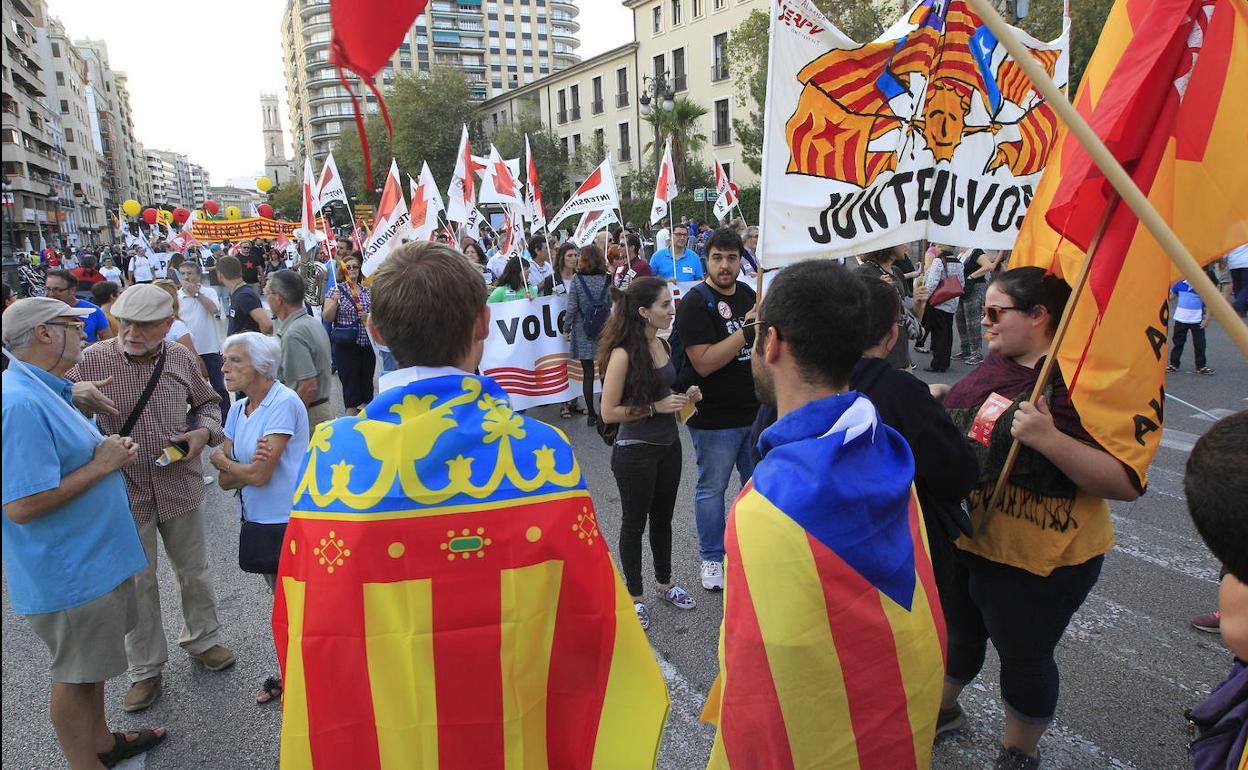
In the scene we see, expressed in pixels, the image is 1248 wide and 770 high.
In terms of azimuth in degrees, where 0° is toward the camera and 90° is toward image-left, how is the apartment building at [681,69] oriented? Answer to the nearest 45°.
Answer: approximately 45°

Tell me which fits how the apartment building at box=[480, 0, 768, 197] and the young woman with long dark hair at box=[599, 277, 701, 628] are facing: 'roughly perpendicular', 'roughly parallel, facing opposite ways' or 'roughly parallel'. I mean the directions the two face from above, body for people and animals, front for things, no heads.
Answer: roughly perpendicular

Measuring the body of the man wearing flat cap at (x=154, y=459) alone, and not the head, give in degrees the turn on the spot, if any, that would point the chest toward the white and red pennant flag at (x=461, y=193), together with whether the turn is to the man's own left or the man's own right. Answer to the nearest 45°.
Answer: approximately 135° to the man's own left

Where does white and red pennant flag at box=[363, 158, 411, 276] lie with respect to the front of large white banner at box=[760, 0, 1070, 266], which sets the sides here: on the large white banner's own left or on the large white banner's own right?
on the large white banner's own right

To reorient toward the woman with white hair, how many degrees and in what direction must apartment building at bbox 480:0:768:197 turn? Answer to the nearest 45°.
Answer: approximately 45° to its left

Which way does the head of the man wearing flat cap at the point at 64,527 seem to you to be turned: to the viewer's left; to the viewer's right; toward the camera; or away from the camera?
to the viewer's right

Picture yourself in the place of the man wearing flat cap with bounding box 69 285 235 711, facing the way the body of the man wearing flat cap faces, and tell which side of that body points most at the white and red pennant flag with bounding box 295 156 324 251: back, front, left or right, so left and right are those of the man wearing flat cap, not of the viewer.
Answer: back

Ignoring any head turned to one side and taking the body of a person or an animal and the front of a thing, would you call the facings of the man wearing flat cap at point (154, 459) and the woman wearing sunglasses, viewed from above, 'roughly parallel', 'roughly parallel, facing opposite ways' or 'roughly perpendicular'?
roughly perpendicular

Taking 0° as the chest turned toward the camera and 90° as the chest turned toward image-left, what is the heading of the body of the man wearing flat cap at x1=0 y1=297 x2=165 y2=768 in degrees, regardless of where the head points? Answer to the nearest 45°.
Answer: approximately 270°

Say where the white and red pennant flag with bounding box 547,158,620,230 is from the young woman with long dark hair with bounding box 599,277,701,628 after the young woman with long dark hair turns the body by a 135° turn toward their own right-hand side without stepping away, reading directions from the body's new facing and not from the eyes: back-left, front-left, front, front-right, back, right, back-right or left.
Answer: right

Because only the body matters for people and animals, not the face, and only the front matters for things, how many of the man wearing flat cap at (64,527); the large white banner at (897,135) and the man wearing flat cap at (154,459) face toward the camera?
2

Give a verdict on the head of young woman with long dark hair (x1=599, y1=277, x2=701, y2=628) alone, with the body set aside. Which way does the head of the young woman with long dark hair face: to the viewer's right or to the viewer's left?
to the viewer's right

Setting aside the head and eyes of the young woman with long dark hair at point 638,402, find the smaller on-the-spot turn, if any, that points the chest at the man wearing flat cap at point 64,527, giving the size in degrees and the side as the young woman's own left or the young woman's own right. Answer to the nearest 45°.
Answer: approximately 90° to the young woman's own right

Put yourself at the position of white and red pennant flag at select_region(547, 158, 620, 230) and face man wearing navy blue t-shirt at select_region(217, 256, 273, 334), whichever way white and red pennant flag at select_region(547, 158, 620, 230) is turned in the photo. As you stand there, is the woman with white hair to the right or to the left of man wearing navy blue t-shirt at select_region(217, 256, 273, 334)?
left

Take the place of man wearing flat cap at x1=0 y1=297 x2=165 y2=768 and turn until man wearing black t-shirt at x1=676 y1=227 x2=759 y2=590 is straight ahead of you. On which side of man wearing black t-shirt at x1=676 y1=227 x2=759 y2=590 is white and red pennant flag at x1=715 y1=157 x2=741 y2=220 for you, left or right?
left

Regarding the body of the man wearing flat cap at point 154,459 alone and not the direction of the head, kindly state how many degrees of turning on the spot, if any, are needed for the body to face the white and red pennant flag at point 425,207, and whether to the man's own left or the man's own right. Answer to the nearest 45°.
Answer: approximately 135° to the man's own left

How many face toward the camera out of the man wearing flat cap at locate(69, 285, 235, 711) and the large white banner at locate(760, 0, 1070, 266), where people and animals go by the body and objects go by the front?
2
